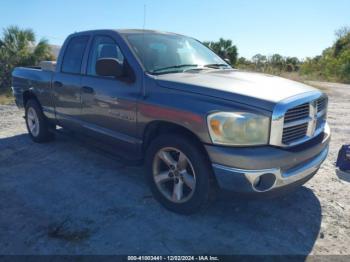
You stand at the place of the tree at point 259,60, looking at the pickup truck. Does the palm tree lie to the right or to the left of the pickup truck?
right

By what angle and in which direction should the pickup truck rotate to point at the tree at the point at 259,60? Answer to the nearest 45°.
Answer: approximately 135° to its left

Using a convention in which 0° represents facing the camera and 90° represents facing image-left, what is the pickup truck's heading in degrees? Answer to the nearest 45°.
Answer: approximately 315°

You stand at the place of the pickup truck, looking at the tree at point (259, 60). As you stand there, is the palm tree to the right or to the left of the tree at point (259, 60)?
left

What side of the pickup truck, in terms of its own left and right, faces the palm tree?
back
